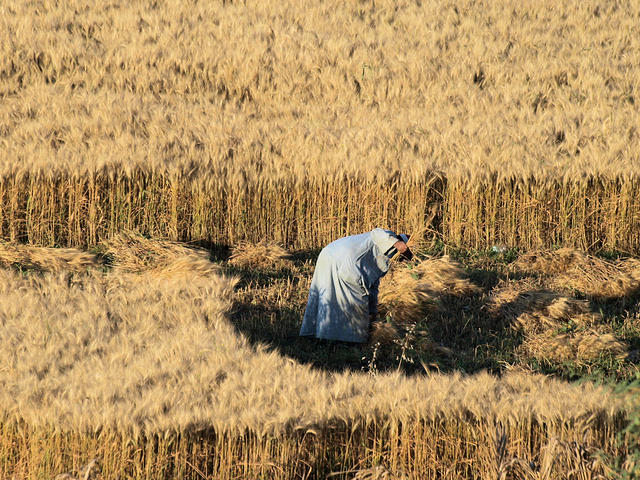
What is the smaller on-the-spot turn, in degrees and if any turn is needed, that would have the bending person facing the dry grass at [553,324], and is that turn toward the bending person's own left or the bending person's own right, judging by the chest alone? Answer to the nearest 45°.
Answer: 0° — they already face it

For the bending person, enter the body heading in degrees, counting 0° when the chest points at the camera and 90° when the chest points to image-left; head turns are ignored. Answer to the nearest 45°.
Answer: approximately 270°

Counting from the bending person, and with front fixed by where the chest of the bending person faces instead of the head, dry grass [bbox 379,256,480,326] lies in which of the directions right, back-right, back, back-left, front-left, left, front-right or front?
front-left
